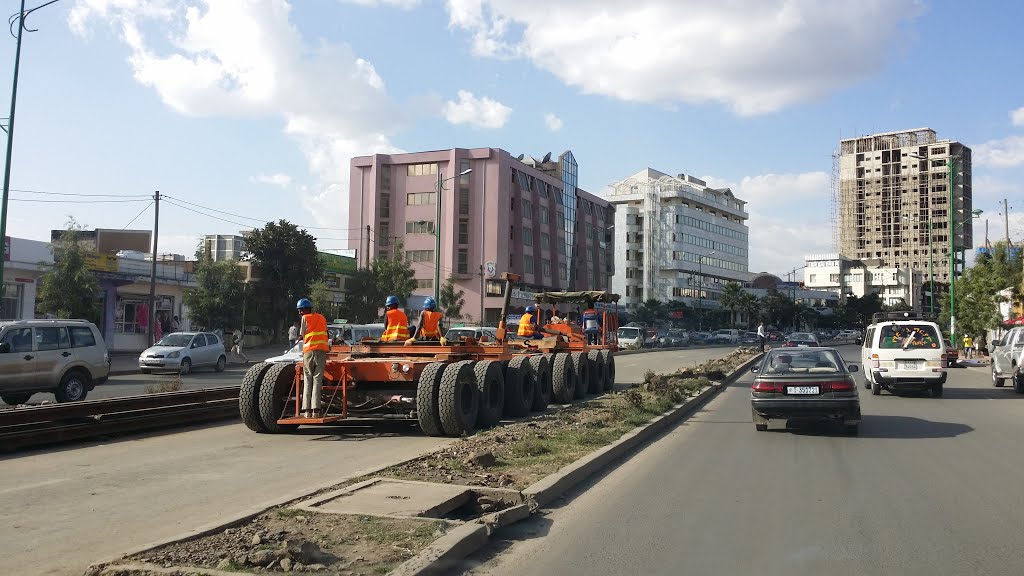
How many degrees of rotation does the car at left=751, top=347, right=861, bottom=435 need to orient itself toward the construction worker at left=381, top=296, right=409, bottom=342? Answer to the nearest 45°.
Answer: approximately 90° to its left

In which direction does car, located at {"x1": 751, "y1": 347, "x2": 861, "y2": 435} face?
away from the camera

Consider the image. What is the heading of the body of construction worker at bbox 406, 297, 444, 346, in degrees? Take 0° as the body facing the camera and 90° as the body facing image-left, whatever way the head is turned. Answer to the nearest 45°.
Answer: approximately 180°

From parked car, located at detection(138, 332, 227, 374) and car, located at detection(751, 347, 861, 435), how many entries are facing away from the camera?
1

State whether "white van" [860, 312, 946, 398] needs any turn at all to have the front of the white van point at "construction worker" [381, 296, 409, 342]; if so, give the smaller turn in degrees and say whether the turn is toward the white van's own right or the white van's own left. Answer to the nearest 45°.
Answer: approximately 135° to the white van's own left

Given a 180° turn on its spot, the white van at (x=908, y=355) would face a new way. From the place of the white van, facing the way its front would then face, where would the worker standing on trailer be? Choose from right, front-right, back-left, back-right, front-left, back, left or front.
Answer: front-right

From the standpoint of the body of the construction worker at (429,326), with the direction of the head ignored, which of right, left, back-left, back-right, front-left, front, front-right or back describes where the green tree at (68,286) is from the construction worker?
front-left

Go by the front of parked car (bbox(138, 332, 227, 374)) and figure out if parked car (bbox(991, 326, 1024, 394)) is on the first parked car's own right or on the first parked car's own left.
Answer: on the first parked car's own left

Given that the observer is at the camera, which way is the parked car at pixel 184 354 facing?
facing the viewer and to the left of the viewer

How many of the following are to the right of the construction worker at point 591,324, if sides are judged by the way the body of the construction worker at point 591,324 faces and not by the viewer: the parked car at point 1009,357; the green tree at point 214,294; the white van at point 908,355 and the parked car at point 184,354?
2

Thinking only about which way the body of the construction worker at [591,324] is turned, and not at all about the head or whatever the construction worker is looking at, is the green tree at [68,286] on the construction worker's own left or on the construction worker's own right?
on the construction worker's own left

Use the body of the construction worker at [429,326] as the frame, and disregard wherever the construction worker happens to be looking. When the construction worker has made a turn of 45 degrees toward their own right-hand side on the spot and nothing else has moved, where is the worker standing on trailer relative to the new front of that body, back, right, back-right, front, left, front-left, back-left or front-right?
back

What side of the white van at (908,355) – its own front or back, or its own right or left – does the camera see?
back

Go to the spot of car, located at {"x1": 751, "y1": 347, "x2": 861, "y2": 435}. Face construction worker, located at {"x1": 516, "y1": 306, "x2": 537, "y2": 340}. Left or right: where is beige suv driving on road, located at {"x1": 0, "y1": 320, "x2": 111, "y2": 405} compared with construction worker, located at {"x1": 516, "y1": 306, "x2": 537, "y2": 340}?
left
